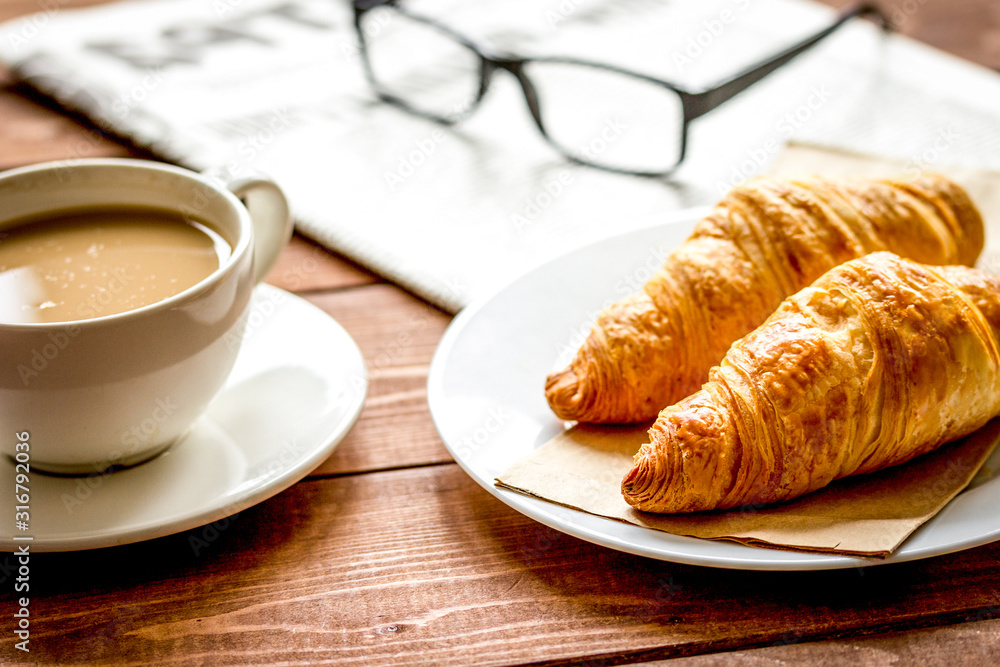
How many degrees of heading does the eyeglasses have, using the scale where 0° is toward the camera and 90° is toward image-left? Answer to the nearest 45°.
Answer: approximately 45°

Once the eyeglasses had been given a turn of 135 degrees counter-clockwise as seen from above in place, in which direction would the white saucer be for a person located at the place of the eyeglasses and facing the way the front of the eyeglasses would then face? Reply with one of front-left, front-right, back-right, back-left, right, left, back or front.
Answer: right

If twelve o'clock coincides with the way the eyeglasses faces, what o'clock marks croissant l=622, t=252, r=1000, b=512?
The croissant is roughly at 10 o'clock from the eyeglasses.

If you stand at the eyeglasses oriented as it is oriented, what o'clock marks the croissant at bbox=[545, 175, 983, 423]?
The croissant is roughly at 10 o'clock from the eyeglasses.

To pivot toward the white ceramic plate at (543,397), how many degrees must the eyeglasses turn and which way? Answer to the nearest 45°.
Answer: approximately 45° to its left

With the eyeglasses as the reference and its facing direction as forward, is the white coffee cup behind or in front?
in front

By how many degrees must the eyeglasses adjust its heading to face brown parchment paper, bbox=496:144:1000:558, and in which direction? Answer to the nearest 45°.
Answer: approximately 45° to its left
